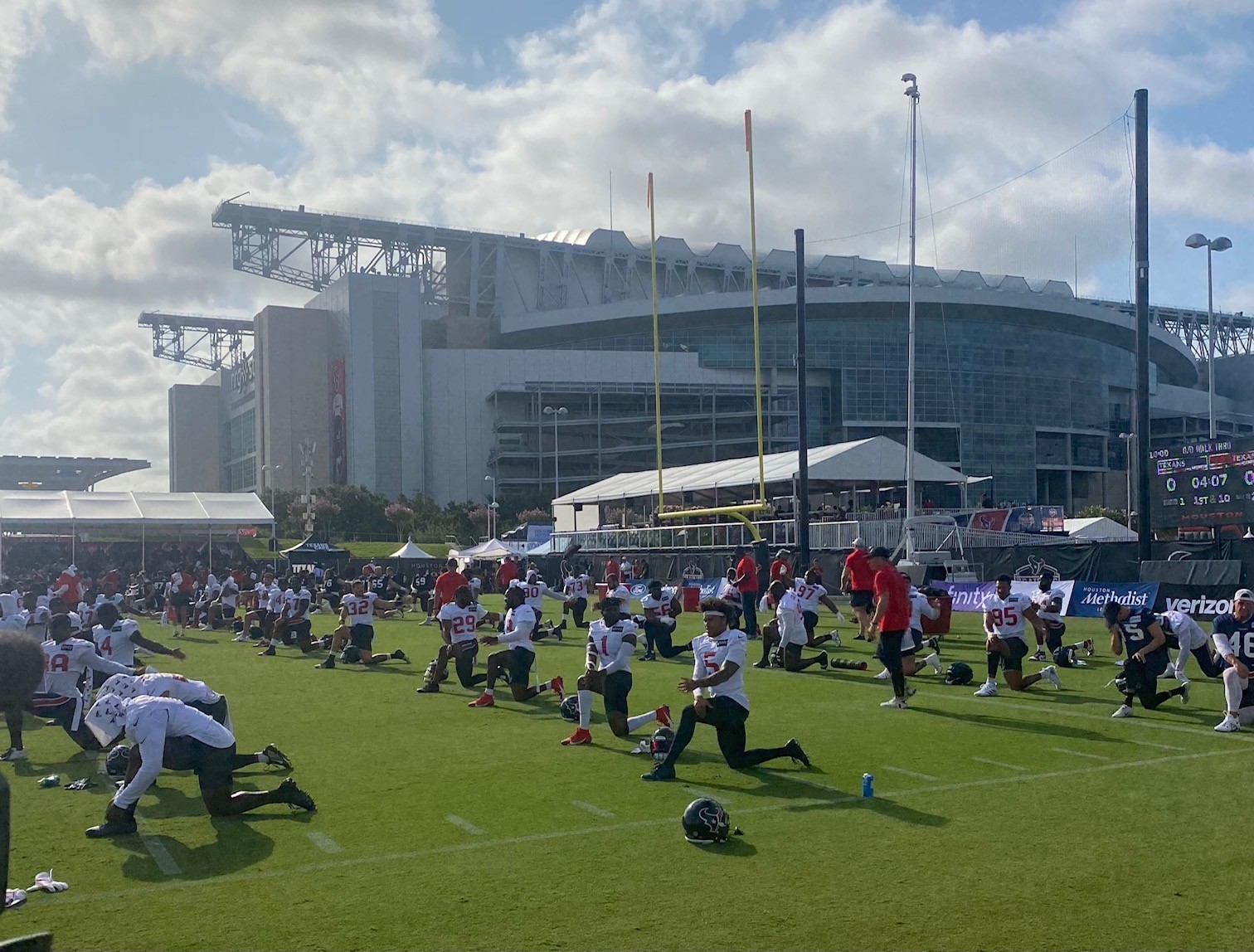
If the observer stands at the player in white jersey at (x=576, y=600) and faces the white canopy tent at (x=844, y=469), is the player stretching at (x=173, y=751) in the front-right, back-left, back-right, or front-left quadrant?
back-right

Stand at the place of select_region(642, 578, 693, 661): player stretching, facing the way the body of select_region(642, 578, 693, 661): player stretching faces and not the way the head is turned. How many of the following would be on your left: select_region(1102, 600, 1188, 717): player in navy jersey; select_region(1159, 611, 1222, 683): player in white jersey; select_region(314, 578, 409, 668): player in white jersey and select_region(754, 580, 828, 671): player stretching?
3

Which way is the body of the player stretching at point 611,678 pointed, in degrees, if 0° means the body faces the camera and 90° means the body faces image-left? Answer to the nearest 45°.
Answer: approximately 45°

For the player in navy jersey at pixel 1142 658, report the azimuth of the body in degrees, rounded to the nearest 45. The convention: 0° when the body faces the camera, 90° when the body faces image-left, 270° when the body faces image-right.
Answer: approximately 45°

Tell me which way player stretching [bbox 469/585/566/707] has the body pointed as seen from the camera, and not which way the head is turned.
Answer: to the viewer's left

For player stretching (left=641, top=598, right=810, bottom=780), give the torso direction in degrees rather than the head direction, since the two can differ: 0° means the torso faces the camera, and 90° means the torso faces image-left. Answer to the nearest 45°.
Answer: approximately 45°

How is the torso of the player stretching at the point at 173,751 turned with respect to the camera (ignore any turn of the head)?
to the viewer's left
